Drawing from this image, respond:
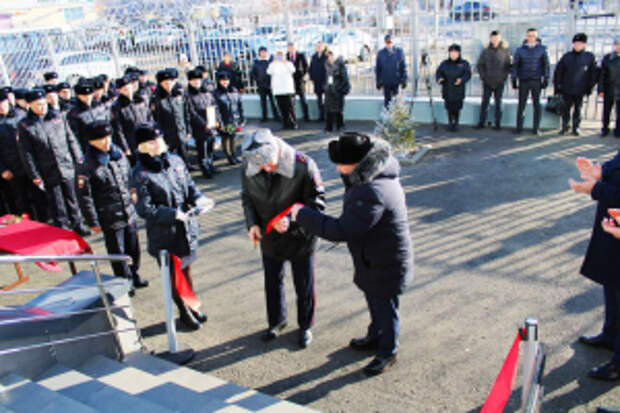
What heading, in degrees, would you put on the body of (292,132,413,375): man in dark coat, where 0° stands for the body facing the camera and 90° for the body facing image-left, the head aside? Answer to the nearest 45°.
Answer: approximately 90°

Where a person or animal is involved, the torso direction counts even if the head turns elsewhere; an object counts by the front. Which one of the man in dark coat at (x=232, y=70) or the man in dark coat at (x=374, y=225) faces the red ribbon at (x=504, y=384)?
the man in dark coat at (x=232, y=70)

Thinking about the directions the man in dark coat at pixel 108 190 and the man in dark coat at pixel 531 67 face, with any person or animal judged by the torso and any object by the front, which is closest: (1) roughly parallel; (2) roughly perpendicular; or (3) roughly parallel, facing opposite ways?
roughly perpendicular

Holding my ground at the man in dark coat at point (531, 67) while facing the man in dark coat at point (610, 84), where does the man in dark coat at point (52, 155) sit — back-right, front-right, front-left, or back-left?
back-right

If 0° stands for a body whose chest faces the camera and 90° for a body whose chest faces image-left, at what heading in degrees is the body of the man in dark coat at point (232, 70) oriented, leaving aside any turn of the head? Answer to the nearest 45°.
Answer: approximately 0°

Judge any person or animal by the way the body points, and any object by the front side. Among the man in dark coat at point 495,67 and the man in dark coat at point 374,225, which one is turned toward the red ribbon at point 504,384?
the man in dark coat at point 495,67

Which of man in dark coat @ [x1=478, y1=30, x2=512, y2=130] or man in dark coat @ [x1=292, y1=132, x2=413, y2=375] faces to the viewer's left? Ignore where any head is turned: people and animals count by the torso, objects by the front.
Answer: man in dark coat @ [x1=292, y1=132, x2=413, y2=375]

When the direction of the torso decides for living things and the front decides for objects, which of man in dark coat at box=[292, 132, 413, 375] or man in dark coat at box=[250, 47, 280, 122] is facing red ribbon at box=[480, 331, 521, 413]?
man in dark coat at box=[250, 47, 280, 122]

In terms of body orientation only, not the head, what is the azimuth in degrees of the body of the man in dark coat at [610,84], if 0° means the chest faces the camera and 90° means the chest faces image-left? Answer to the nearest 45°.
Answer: approximately 0°

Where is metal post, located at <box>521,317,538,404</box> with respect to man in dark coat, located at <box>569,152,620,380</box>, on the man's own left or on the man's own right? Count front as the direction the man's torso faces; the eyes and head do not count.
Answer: on the man's own left

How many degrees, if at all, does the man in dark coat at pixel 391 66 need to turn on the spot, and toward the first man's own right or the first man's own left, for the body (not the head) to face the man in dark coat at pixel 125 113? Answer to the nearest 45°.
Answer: approximately 45° to the first man's own right

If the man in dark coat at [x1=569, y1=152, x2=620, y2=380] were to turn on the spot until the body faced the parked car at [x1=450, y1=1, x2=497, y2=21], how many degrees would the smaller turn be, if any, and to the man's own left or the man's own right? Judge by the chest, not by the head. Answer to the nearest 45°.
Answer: approximately 90° to the man's own right

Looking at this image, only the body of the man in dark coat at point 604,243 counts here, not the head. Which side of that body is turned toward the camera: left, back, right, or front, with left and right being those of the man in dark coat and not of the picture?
left

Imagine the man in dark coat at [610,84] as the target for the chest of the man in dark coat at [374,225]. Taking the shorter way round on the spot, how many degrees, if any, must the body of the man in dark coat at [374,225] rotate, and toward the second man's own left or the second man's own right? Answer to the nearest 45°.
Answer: approximately 135° to the second man's own right

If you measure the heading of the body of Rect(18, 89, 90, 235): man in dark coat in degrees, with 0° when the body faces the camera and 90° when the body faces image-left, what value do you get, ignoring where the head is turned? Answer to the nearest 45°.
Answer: approximately 315°
